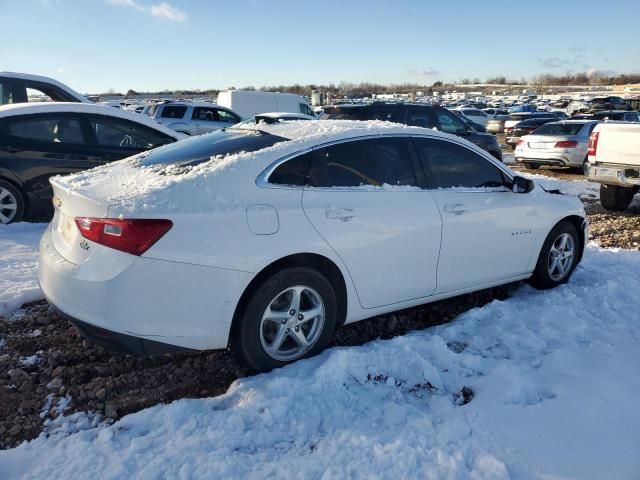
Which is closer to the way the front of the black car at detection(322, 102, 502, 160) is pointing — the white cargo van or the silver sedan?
the silver sedan

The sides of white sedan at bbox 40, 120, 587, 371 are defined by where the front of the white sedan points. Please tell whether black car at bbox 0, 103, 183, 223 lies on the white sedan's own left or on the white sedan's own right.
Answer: on the white sedan's own left

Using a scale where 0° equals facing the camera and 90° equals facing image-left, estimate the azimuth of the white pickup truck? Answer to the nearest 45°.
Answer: approximately 180°

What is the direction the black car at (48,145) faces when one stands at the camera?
facing to the right of the viewer

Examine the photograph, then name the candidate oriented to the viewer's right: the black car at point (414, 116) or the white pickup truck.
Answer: the black car

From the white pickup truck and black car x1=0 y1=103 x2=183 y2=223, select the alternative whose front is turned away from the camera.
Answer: the white pickup truck

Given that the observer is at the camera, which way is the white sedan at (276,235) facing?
facing away from the viewer and to the right of the viewer

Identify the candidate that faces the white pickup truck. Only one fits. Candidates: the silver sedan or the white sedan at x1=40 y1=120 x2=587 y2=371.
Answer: the white sedan

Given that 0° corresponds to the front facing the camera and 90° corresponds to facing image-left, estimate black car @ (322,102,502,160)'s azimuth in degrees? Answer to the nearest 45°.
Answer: approximately 270°
